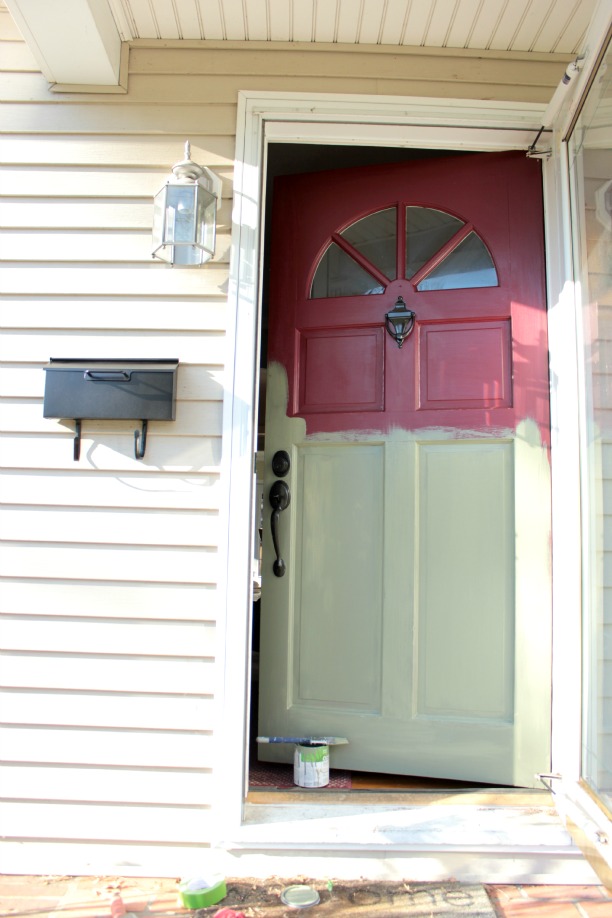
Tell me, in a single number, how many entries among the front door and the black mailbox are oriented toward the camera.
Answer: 2

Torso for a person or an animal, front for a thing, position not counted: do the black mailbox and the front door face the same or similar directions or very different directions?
same or similar directions

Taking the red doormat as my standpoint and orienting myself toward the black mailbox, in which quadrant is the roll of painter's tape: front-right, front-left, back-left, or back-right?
front-left

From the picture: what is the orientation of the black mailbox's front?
toward the camera

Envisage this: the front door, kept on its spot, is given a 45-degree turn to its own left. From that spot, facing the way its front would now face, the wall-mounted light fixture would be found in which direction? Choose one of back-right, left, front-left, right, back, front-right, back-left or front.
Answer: right

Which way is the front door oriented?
toward the camera
